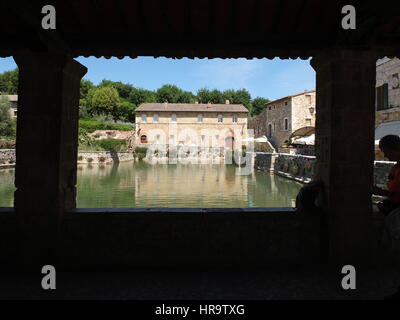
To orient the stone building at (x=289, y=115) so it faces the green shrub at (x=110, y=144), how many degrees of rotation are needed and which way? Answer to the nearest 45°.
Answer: approximately 45° to its right

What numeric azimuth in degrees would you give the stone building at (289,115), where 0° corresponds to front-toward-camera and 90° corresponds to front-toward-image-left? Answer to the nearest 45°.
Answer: approximately 45°

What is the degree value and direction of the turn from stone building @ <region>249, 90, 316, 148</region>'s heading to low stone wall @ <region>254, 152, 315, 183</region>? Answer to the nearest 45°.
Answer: approximately 45° to its left

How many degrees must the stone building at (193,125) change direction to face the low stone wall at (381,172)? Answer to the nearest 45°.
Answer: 0° — it already faces it

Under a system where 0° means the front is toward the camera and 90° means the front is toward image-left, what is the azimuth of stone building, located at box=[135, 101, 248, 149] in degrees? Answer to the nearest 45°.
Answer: approximately 0°

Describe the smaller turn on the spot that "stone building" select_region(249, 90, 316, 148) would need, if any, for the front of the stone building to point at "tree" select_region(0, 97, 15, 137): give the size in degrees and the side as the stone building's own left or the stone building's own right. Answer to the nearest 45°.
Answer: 0° — it already faces it

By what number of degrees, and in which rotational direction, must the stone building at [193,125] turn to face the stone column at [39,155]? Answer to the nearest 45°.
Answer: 0° — it already faces it

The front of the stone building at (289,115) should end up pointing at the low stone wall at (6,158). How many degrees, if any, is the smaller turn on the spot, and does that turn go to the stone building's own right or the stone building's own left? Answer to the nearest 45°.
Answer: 0° — it already faces it
